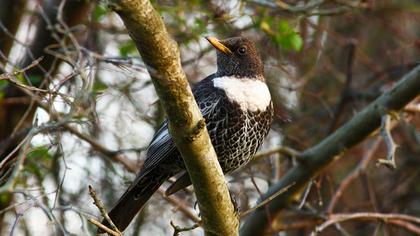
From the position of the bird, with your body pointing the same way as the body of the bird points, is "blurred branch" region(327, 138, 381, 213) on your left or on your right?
on your left

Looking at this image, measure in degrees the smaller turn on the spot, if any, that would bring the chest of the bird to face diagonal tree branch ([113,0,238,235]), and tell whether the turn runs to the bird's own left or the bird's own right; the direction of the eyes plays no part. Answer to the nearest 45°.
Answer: approximately 45° to the bird's own right

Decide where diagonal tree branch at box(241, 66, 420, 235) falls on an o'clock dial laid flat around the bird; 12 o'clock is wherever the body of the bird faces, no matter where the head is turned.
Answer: The diagonal tree branch is roughly at 10 o'clock from the bird.

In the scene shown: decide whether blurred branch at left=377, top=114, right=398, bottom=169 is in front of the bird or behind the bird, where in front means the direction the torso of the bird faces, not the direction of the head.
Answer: in front

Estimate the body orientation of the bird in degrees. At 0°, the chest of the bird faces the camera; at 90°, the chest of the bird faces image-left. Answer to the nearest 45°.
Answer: approximately 315°
